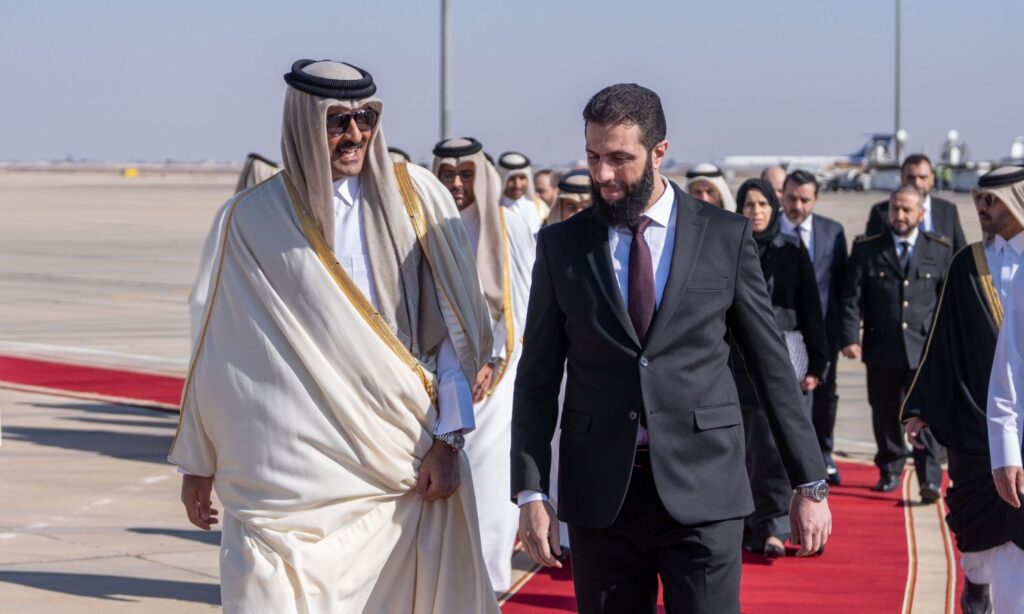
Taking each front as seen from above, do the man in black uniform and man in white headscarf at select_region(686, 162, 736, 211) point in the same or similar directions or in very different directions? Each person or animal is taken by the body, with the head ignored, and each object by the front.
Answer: same or similar directions

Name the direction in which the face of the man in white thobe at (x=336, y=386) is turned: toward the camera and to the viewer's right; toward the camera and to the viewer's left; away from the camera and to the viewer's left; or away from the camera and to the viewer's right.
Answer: toward the camera and to the viewer's right

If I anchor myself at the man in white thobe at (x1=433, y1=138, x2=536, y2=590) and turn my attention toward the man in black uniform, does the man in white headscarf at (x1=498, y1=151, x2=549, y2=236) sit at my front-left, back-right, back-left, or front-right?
front-left

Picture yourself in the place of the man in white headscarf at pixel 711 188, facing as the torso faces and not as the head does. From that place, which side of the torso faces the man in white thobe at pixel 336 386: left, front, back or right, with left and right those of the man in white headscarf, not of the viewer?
front

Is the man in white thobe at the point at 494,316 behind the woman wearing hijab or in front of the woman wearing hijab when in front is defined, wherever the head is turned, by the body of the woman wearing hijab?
in front

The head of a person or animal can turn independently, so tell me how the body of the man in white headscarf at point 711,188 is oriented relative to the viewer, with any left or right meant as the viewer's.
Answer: facing the viewer

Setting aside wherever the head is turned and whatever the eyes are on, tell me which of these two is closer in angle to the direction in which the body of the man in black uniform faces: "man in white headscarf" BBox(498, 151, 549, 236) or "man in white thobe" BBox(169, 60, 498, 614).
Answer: the man in white thobe

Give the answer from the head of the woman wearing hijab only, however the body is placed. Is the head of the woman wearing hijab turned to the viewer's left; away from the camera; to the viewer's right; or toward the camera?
toward the camera

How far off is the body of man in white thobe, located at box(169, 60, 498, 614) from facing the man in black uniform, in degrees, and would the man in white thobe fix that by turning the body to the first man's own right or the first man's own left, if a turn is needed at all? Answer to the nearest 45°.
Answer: approximately 90° to the first man's own left

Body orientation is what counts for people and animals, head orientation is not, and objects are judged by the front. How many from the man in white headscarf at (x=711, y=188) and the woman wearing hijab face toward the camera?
2

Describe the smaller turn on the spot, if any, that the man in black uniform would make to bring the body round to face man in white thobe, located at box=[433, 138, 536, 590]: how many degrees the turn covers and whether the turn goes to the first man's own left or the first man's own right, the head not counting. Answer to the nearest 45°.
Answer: approximately 45° to the first man's own right

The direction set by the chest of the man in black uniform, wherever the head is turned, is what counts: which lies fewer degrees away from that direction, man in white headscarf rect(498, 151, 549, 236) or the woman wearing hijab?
the woman wearing hijab

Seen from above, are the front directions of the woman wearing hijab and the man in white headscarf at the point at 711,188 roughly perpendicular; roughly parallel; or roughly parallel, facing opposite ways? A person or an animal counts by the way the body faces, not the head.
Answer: roughly parallel

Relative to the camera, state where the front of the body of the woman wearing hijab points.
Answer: toward the camera

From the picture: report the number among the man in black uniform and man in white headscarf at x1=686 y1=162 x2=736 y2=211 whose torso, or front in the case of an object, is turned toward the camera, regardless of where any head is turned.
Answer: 2

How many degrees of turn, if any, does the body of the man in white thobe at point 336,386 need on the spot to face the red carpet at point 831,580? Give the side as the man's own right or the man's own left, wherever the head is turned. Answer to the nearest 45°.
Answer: approximately 90° to the man's own left

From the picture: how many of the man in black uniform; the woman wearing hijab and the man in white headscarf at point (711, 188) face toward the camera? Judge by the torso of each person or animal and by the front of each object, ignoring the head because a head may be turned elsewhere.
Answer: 3
